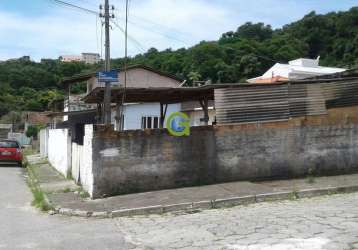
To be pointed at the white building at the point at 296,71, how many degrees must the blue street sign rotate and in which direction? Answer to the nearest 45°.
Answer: approximately 135° to its left

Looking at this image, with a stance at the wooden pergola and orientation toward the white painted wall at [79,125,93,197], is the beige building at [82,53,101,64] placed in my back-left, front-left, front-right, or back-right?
back-right

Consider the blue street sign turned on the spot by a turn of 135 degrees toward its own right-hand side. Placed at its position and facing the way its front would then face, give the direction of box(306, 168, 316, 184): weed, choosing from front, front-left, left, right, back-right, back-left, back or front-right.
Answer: back-right

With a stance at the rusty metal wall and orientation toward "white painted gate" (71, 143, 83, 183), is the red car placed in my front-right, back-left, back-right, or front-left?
front-right

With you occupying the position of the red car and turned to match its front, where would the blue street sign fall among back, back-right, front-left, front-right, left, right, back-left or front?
back

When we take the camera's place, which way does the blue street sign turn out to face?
facing the viewer

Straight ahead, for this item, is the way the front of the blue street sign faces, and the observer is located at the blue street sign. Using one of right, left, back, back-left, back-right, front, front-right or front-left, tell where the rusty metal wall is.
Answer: left

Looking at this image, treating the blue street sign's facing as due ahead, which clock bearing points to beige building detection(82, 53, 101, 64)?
The beige building is roughly at 6 o'clock from the blue street sign.
